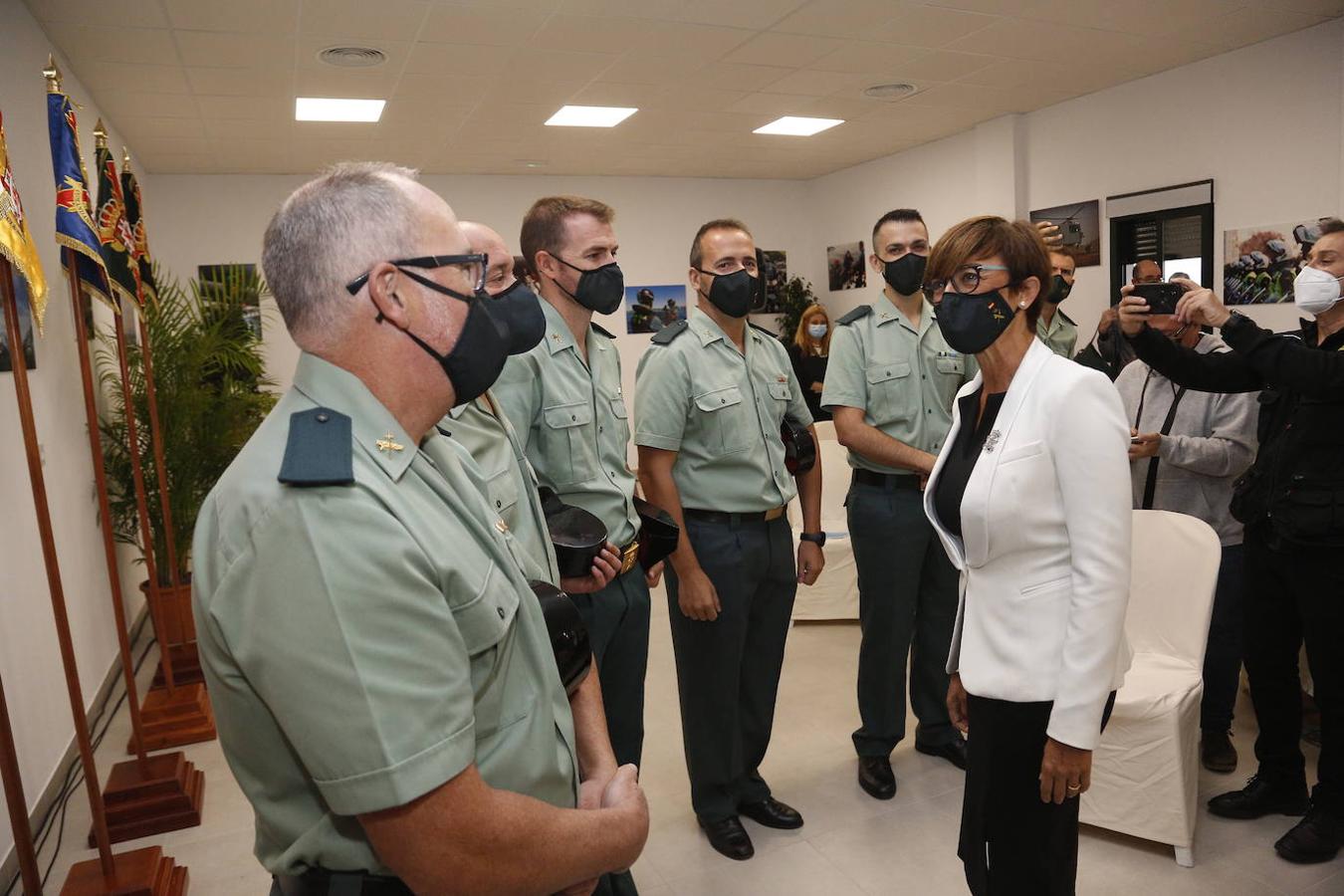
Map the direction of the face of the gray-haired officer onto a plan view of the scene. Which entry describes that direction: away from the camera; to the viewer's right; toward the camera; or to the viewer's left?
to the viewer's right

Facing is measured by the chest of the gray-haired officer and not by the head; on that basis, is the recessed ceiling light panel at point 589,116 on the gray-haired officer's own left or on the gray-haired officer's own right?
on the gray-haired officer's own left

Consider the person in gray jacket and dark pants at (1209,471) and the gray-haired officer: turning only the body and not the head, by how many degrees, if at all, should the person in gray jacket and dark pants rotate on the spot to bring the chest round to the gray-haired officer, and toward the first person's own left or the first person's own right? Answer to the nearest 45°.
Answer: approximately 45° to the first person's own left

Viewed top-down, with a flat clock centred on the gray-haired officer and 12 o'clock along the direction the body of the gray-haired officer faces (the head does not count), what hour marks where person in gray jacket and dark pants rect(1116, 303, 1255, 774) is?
The person in gray jacket and dark pants is roughly at 11 o'clock from the gray-haired officer.

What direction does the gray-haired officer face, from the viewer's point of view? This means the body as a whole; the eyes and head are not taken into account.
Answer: to the viewer's right

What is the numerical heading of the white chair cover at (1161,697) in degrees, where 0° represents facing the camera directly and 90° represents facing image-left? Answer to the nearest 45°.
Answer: approximately 45°

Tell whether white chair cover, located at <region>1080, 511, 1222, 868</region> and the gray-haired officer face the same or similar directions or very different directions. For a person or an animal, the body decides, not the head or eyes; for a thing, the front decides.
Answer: very different directions

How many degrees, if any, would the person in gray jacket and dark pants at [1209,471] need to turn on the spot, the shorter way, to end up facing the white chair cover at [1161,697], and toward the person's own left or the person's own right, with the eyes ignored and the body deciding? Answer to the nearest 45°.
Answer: approximately 45° to the person's own left

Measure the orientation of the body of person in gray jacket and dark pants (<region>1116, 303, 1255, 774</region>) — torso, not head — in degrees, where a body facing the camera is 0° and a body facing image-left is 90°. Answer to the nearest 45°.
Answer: approximately 45°

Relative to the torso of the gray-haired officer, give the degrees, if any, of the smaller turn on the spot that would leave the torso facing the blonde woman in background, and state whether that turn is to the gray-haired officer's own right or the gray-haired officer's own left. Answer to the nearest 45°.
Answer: approximately 45° to the gray-haired officer's own left

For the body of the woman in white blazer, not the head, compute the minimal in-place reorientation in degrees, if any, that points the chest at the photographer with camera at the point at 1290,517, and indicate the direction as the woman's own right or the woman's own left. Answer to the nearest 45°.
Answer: approximately 180°

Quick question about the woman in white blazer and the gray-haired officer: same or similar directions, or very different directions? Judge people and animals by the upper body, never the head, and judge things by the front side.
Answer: very different directions

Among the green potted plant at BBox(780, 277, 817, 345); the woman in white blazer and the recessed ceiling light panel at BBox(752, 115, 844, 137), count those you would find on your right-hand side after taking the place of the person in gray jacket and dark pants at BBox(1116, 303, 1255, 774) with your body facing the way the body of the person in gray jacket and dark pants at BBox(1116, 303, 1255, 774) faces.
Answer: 2

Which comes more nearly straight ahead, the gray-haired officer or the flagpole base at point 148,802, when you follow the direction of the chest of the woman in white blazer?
the gray-haired officer

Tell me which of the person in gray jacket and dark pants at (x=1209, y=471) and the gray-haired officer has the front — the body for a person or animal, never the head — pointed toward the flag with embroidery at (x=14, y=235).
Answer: the person in gray jacket and dark pants
